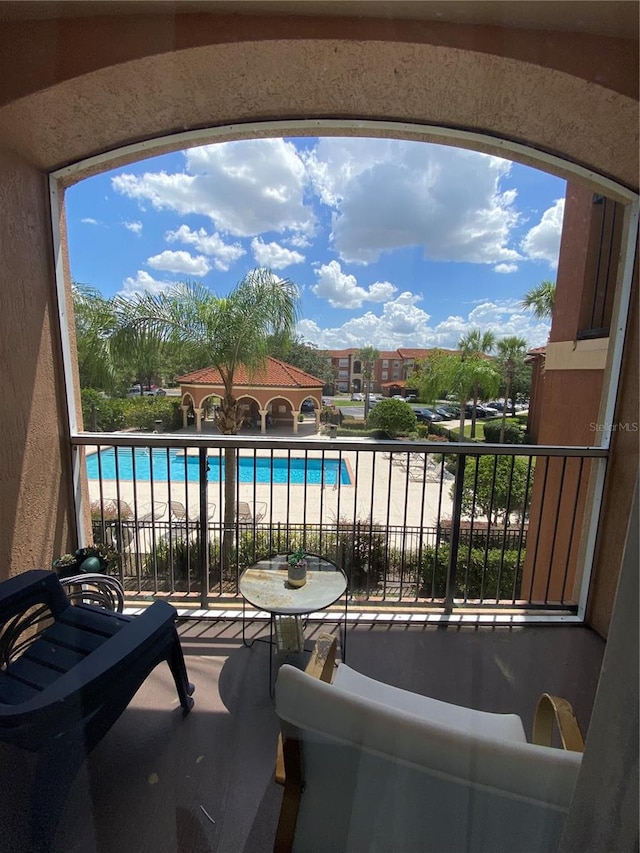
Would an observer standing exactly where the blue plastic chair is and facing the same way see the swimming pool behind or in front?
in front

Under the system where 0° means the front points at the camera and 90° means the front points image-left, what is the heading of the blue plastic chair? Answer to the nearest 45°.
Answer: approximately 225°

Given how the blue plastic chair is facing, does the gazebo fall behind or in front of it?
in front

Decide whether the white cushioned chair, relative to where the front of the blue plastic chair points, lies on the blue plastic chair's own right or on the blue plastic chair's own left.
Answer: on the blue plastic chair's own right
